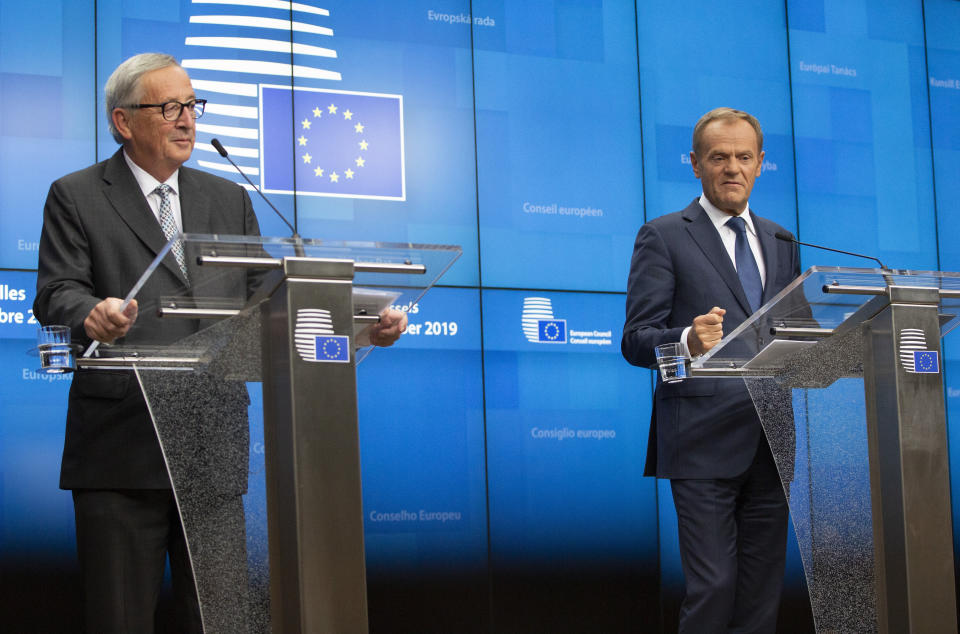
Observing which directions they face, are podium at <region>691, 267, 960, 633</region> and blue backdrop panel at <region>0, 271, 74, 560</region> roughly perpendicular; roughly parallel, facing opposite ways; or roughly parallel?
roughly parallel

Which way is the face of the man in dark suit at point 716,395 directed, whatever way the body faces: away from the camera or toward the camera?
toward the camera

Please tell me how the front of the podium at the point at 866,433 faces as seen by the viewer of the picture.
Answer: facing the viewer and to the right of the viewer

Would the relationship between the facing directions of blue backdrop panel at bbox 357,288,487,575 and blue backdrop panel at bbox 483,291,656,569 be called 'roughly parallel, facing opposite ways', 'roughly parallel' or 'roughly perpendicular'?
roughly parallel

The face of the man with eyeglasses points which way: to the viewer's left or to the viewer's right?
to the viewer's right

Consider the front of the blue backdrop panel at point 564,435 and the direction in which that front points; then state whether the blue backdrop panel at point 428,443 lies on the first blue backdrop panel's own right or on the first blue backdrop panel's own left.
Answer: on the first blue backdrop panel's own right

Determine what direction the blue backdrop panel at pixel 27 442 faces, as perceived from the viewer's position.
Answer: facing the viewer

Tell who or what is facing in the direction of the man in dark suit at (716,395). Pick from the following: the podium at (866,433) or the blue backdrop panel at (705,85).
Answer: the blue backdrop panel

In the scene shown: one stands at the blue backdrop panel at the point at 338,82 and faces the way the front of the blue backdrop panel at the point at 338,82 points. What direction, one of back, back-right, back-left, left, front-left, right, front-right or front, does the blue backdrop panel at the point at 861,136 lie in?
left

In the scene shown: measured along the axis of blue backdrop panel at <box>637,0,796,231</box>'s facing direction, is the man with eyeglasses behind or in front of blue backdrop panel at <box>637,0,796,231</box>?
in front

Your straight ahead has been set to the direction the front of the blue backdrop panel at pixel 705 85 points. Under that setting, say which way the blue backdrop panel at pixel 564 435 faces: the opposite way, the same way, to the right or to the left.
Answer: the same way

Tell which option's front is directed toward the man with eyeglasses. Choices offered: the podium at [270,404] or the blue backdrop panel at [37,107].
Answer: the blue backdrop panel

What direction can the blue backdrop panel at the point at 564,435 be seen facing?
toward the camera

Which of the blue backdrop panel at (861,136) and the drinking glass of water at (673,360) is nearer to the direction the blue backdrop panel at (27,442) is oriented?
the drinking glass of water
